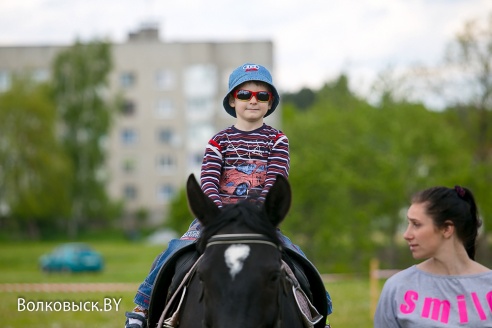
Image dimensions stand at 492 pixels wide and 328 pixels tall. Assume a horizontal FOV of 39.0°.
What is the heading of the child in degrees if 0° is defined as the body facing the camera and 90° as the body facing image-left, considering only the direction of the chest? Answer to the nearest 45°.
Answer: approximately 0°

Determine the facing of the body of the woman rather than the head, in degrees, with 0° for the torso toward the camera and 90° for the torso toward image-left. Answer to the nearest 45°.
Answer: approximately 0°

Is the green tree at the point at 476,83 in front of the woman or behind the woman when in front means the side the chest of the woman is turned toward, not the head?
behind

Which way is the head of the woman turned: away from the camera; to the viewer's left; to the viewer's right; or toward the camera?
to the viewer's left

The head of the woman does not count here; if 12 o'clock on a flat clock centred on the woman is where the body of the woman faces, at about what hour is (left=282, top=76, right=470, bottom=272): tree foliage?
The tree foliage is roughly at 6 o'clock from the woman.

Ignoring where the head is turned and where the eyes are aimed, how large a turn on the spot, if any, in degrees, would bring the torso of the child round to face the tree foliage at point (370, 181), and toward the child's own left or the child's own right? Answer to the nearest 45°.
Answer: approximately 180°

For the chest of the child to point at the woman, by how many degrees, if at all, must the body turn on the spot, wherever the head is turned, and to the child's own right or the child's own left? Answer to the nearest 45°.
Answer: approximately 45° to the child's own left

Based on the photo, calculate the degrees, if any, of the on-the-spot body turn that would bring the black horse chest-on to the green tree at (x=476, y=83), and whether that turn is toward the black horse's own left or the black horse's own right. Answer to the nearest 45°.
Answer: approximately 180°
